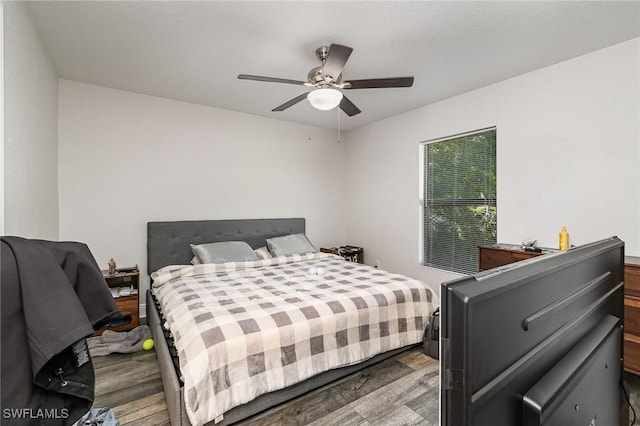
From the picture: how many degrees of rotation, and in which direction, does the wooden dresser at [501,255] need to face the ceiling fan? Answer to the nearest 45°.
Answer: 0° — it already faces it

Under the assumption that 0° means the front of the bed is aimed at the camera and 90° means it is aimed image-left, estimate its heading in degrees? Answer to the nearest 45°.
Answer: approximately 315°

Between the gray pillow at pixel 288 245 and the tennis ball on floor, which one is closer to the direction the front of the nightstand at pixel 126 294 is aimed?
the tennis ball on floor

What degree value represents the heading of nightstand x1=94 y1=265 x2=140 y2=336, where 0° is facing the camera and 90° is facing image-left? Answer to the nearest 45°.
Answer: approximately 0°

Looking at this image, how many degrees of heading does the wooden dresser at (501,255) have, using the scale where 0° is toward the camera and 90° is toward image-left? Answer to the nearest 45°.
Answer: approximately 45°

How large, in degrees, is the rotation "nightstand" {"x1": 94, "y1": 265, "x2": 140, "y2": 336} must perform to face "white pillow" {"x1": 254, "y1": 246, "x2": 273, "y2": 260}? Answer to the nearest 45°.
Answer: approximately 90° to its left

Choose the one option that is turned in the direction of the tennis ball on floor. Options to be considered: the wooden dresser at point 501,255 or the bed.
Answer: the wooden dresser

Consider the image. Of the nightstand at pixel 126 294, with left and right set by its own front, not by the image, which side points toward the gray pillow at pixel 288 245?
left
